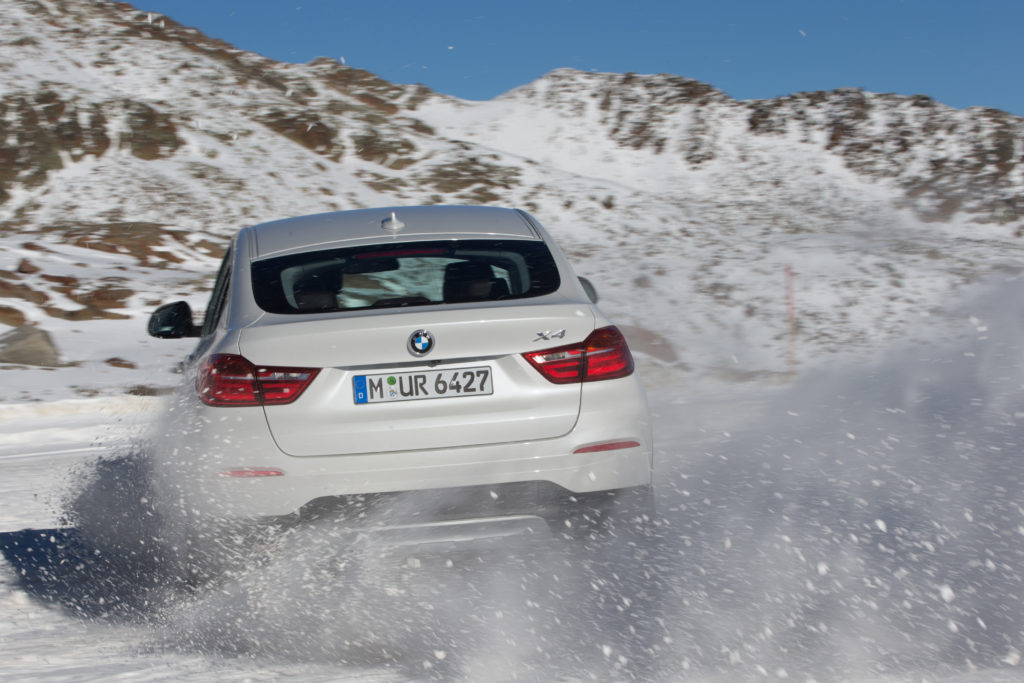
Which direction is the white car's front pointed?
away from the camera
